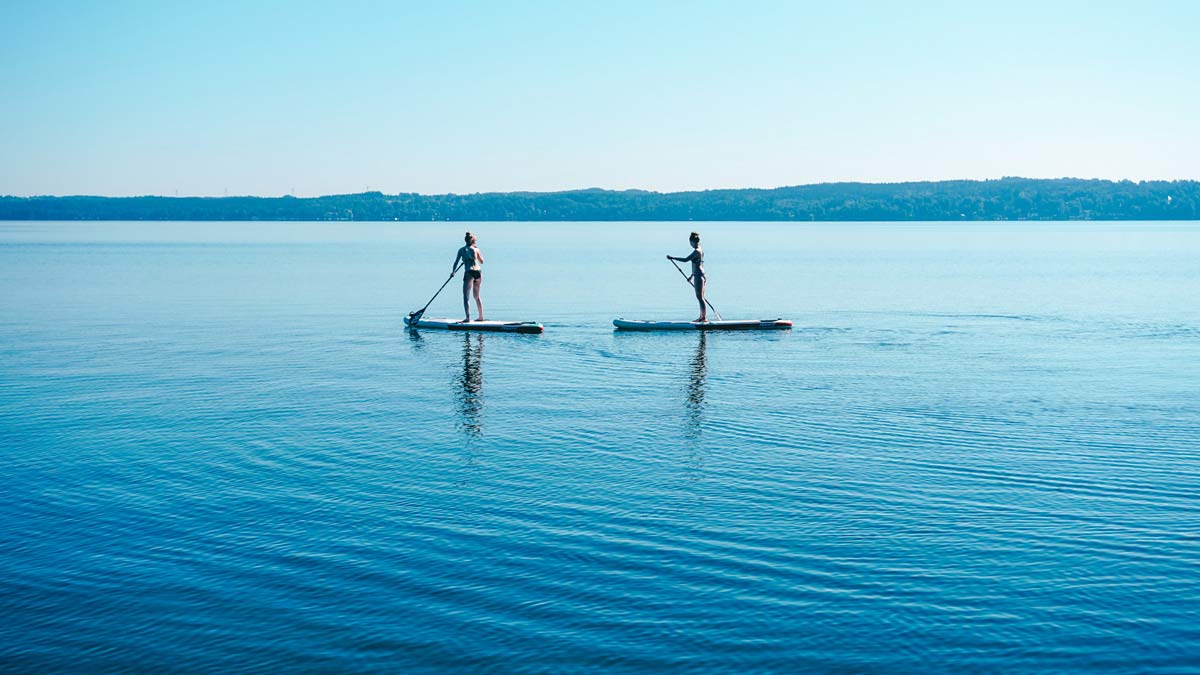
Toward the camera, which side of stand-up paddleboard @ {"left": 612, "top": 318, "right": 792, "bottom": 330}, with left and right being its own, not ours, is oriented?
left

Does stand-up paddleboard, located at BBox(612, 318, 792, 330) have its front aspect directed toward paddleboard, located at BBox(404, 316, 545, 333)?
yes
